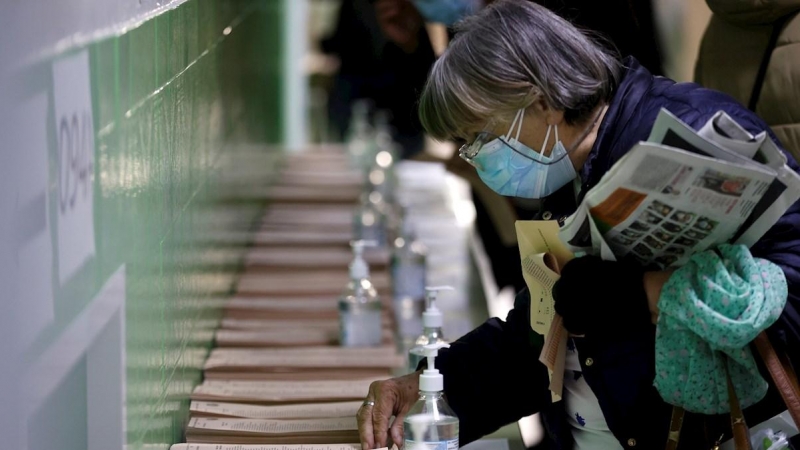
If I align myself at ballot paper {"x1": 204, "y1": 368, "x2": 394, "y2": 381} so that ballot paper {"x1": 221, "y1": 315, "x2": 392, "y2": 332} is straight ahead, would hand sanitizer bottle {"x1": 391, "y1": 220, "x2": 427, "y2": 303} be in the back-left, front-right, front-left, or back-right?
front-right

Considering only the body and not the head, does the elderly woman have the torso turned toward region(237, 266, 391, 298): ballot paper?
no

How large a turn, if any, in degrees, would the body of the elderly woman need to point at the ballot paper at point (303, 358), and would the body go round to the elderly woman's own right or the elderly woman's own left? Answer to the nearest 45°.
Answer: approximately 45° to the elderly woman's own right

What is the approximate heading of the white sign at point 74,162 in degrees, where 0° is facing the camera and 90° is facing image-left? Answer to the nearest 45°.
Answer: approximately 270°

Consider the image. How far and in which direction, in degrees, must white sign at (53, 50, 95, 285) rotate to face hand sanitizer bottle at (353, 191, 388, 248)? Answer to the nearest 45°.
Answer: approximately 45° to its left

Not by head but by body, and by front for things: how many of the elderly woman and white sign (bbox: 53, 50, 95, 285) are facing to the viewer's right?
1

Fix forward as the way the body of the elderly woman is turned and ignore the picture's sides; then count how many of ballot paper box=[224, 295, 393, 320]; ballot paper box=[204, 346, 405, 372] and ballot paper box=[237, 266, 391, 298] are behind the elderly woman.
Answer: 0

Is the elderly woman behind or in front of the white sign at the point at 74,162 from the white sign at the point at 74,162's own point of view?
in front

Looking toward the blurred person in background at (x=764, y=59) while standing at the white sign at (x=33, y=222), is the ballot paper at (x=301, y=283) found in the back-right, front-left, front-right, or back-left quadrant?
front-left

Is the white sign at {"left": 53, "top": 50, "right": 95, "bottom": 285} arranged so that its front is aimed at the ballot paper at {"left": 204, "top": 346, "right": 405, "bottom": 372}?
no

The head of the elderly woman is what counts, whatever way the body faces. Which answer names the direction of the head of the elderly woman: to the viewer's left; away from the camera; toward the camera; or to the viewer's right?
to the viewer's left

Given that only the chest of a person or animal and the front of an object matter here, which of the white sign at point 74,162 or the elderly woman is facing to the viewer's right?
the white sign

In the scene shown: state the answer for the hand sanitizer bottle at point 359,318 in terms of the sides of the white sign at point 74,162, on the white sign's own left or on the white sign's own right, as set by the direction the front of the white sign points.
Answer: on the white sign's own left

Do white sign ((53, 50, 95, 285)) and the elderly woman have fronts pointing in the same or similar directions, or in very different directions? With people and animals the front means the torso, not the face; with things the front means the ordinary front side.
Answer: very different directions

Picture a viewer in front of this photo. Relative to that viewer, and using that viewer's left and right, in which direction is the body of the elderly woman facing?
facing to the left of the viewer
